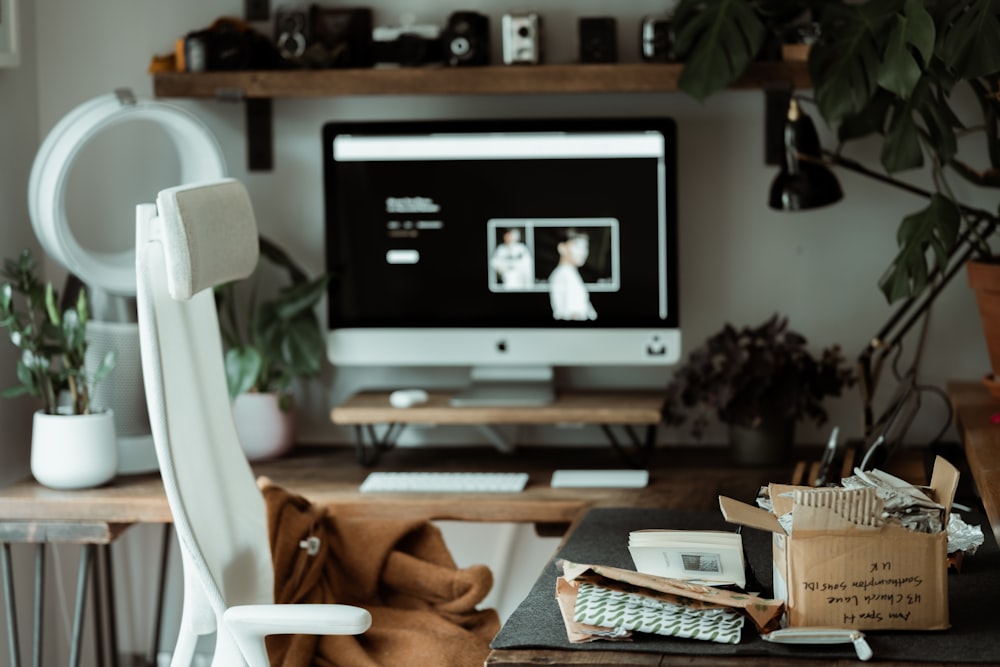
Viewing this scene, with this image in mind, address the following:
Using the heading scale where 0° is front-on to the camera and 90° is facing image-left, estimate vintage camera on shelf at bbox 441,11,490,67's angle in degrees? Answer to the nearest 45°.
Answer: approximately 0°

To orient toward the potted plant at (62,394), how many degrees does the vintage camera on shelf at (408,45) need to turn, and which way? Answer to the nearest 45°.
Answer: approximately 45° to its right

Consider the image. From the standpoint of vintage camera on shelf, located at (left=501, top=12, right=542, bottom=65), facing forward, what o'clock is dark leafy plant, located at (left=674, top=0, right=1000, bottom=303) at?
The dark leafy plant is roughly at 10 o'clock from the vintage camera on shelf.

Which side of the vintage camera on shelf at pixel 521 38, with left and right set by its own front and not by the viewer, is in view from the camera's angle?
front

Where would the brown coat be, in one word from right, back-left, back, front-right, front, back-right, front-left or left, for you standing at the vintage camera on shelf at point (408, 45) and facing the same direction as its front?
front

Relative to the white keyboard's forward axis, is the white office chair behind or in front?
in front

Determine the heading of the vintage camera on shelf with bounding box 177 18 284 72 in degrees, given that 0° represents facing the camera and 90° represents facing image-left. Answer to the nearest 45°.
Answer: approximately 0°

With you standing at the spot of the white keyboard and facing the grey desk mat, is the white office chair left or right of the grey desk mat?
right

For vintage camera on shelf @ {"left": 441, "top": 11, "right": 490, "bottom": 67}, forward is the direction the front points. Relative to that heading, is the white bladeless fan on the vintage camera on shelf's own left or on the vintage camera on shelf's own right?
on the vintage camera on shelf's own right

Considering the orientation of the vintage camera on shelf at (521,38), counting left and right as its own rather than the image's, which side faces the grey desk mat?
front
